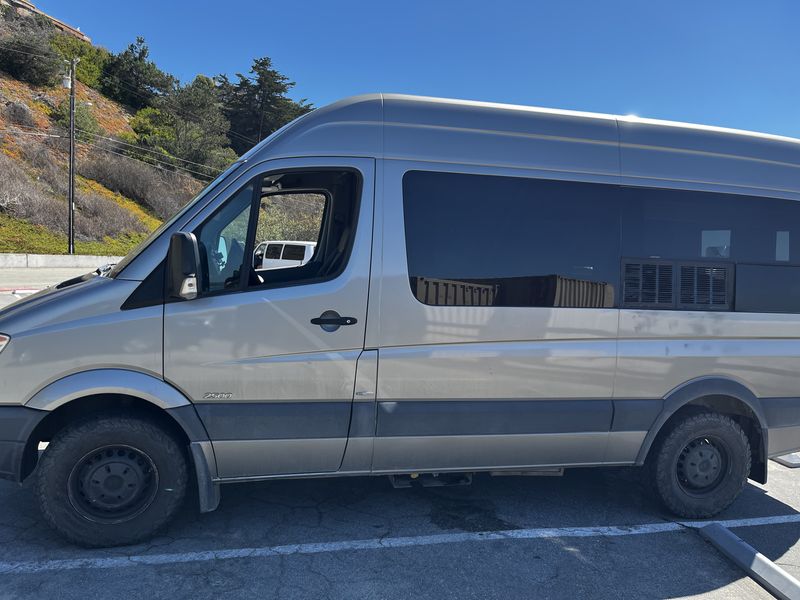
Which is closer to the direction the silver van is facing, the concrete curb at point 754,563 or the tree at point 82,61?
the tree

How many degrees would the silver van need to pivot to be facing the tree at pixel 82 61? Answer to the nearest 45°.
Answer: approximately 45° to its right

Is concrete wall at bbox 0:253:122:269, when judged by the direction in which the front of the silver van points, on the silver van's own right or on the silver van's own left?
on the silver van's own right

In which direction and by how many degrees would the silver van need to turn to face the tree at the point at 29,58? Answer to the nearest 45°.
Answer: approximately 45° to its right

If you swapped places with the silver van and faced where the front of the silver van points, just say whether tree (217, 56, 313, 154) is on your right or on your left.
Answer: on your right

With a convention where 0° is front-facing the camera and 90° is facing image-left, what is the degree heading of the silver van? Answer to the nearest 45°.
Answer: approximately 90°

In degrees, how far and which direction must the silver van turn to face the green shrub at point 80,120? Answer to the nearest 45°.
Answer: approximately 45° to its right
